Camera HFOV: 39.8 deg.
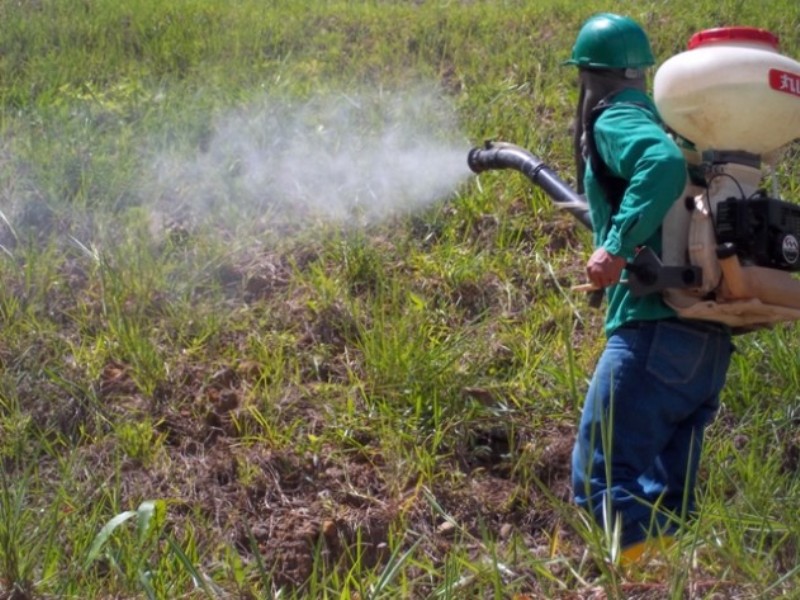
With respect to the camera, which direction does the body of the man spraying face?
to the viewer's left

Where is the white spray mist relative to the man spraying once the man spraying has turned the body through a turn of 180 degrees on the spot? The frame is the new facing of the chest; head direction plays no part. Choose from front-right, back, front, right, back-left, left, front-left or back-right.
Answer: back-left
